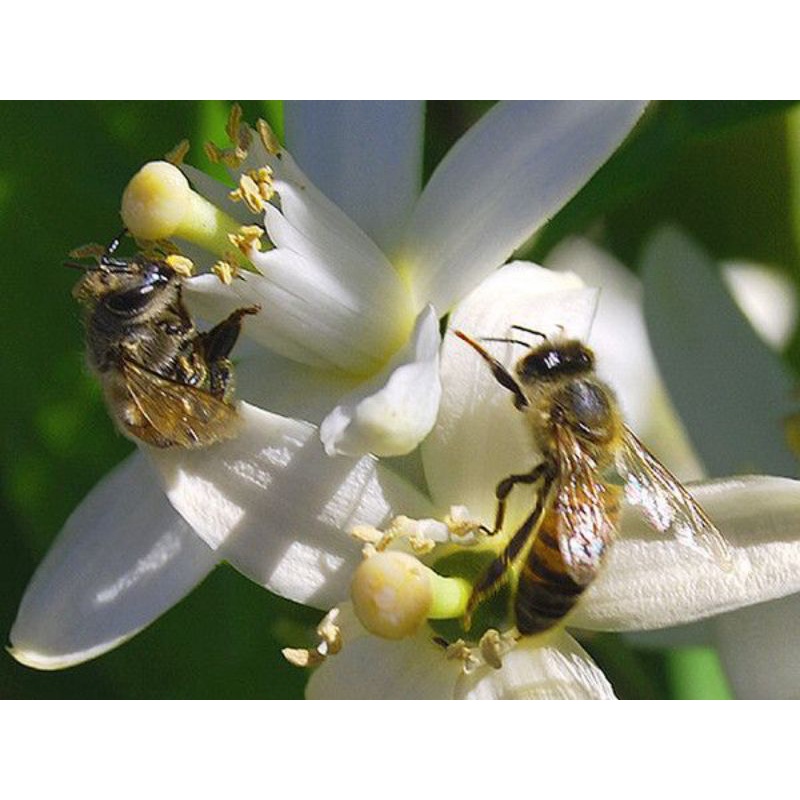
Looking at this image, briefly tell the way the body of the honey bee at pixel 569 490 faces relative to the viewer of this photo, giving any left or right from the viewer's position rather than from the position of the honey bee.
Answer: facing away from the viewer
